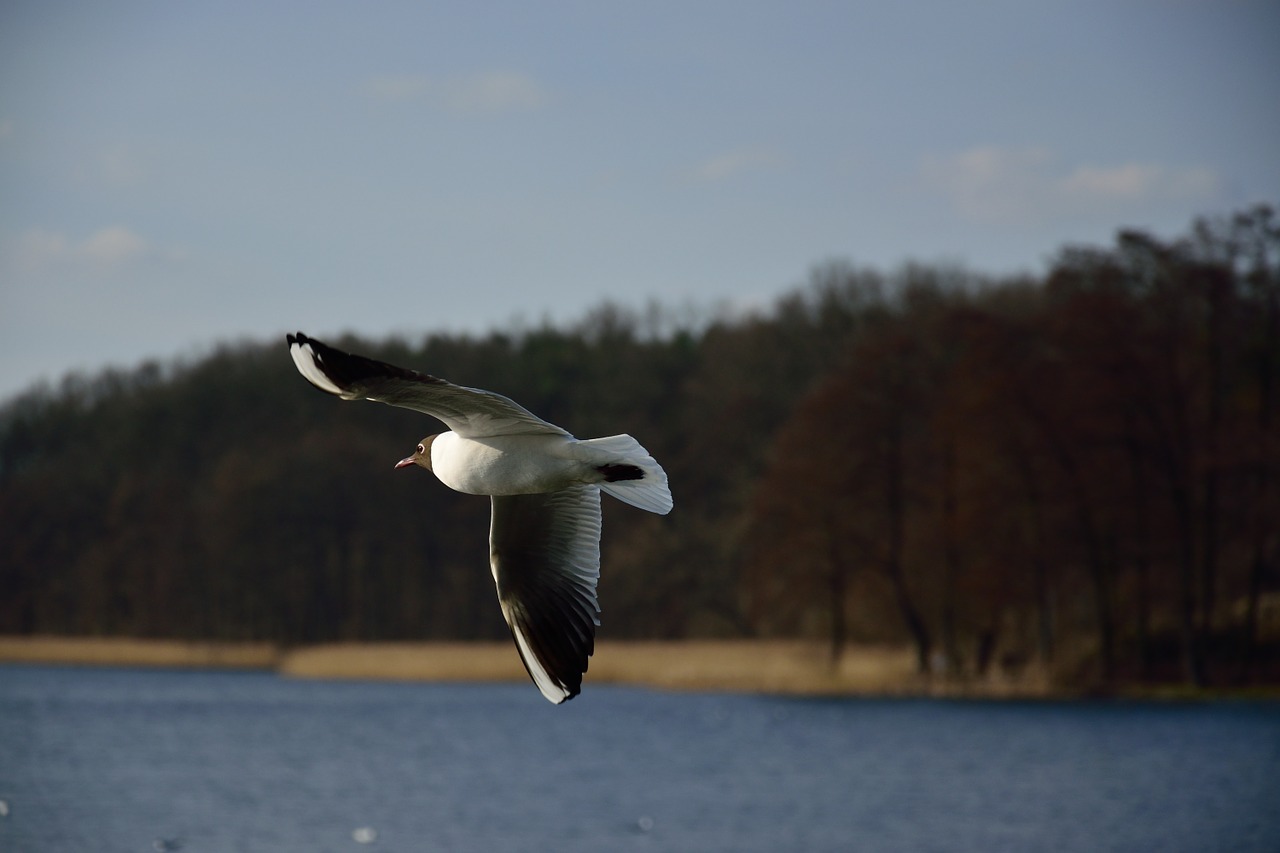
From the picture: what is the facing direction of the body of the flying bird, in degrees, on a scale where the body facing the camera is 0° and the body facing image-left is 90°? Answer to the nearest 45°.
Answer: approximately 90°
